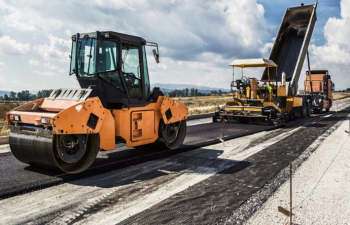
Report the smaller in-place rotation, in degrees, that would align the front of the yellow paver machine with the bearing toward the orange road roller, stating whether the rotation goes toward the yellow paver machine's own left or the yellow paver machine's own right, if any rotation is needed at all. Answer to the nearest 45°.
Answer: approximately 135° to the yellow paver machine's own right

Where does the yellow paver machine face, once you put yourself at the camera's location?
facing away from the viewer and to the right of the viewer

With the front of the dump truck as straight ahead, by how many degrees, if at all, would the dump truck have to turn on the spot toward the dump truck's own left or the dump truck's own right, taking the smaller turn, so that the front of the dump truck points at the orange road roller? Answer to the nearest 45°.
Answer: approximately 135° to the dump truck's own right

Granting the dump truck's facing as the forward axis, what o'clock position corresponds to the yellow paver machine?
The yellow paver machine is roughly at 5 o'clock from the dump truck.

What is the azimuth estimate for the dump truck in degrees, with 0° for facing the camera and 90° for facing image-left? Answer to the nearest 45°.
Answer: approximately 225°

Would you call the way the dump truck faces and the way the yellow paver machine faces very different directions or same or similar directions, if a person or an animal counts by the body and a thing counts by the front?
same or similar directions

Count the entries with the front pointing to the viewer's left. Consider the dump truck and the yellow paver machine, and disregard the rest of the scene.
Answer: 0

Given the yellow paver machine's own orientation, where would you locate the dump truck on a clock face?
The dump truck is roughly at 11 o'clock from the yellow paver machine.
